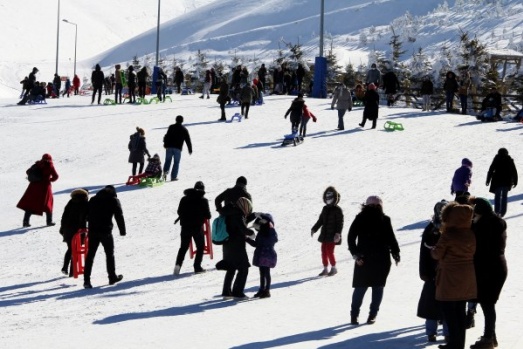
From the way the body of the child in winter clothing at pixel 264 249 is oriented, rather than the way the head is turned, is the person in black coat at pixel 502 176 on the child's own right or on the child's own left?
on the child's own right

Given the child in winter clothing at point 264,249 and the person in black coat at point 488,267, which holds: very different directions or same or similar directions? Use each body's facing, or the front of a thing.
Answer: same or similar directions

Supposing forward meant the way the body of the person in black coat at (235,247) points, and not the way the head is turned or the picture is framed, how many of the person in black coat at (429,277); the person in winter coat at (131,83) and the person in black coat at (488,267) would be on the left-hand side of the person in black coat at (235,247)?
1
